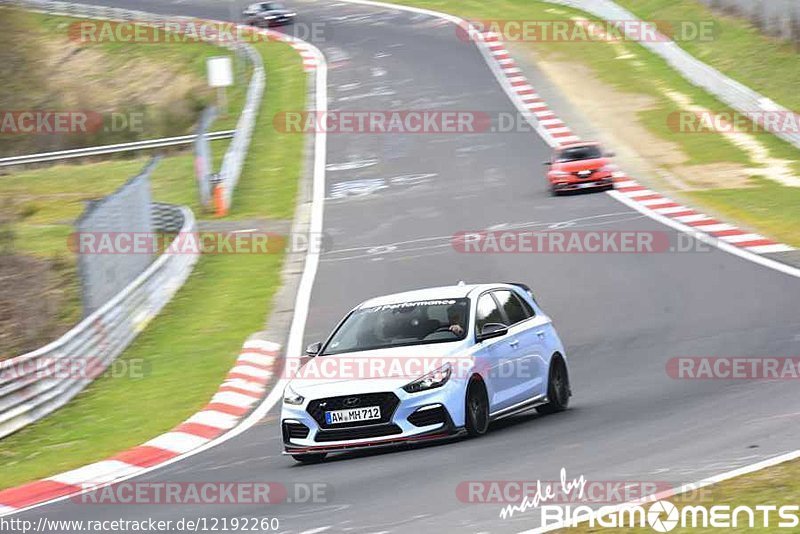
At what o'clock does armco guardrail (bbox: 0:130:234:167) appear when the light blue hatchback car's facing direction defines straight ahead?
The armco guardrail is roughly at 4 o'clock from the light blue hatchback car.

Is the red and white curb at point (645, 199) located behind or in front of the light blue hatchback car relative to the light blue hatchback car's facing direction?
behind

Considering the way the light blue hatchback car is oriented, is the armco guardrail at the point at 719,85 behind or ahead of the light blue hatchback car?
behind

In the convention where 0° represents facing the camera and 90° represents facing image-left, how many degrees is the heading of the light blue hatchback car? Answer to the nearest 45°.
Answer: approximately 45°

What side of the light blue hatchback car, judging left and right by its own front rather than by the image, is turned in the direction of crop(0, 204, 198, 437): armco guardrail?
right
